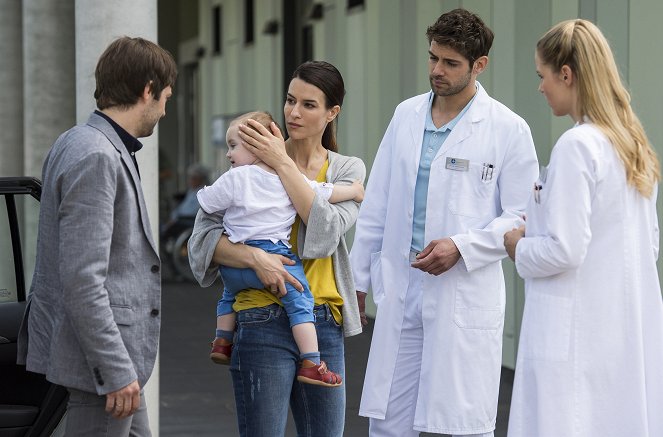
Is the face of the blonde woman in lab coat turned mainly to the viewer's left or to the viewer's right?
to the viewer's left

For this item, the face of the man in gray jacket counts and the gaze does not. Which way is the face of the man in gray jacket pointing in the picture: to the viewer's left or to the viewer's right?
to the viewer's right

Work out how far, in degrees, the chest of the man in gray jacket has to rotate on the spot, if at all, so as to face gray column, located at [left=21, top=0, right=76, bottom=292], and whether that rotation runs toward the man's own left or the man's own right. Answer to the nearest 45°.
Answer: approximately 90° to the man's own left

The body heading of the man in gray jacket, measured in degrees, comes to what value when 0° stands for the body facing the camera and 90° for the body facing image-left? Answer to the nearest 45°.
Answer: approximately 270°

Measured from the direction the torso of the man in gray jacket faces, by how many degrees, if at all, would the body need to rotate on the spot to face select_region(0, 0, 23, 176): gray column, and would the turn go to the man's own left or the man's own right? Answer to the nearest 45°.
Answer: approximately 90° to the man's own left

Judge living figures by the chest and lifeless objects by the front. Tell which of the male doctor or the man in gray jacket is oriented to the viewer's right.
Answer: the man in gray jacket
